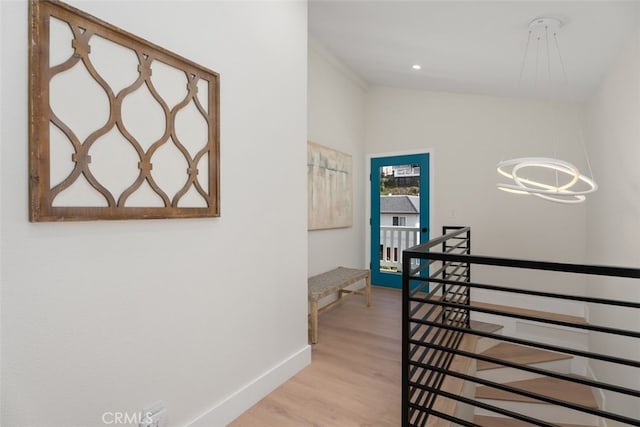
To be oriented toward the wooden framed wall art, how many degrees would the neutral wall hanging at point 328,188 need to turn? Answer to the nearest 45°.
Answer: approximately 45° to its right

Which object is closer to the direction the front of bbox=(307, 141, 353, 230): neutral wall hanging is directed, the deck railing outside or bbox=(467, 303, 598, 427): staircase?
the staircase

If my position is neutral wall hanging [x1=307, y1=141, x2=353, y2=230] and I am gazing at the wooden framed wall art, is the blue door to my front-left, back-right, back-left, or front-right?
back-left

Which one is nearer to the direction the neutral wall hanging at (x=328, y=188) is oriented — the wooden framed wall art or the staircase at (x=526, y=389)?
the staircase

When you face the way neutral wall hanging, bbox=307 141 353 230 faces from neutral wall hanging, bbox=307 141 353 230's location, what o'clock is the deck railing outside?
The deck railing outside is roughly at 9 o'clock from the neutral wall hanging.

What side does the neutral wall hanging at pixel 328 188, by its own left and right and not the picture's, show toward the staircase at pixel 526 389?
front

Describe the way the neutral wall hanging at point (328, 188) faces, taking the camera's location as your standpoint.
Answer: facing the viewer and to the right of the viewer

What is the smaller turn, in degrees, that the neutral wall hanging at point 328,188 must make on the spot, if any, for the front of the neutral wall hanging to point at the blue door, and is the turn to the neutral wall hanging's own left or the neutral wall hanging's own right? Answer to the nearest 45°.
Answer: approximately 90° to the neutral wall hanging's own left
